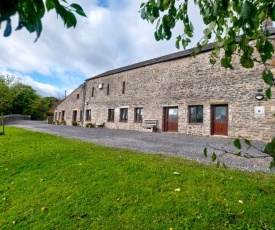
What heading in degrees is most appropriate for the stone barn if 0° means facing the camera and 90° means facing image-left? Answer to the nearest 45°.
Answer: approximately 45°
